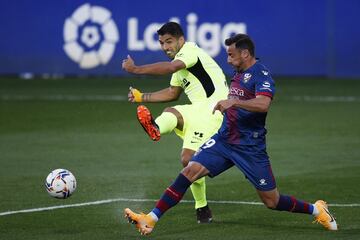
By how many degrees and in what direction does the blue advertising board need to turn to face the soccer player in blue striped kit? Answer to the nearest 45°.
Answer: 0° — it already faces them

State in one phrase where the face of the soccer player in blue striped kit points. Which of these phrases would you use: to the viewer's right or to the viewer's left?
to the viewer's left

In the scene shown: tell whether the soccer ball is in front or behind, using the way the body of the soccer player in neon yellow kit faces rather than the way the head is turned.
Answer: in front

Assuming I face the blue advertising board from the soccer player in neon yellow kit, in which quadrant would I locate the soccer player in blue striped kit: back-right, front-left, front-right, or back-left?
back-right

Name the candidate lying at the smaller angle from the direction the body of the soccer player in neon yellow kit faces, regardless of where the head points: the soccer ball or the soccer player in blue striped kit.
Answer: the soccer ball

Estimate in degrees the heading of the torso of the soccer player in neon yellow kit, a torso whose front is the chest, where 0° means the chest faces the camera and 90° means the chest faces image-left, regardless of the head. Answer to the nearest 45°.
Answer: approximately 90°

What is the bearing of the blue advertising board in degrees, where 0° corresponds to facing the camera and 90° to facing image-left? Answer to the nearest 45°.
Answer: approximately 0°

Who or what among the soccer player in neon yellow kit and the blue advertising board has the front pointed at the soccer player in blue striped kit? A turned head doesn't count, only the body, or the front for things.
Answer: the blue advertising board

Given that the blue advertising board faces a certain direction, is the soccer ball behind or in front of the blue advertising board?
in front

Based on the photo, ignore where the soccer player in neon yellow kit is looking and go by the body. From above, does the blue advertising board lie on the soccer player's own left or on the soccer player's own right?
on the soccer player's own right

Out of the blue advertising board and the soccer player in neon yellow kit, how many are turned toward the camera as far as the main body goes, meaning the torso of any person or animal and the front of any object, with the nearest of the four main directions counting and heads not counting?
1

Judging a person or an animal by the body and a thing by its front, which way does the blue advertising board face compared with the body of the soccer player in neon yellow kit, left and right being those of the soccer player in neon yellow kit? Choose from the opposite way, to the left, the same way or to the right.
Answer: to the left
